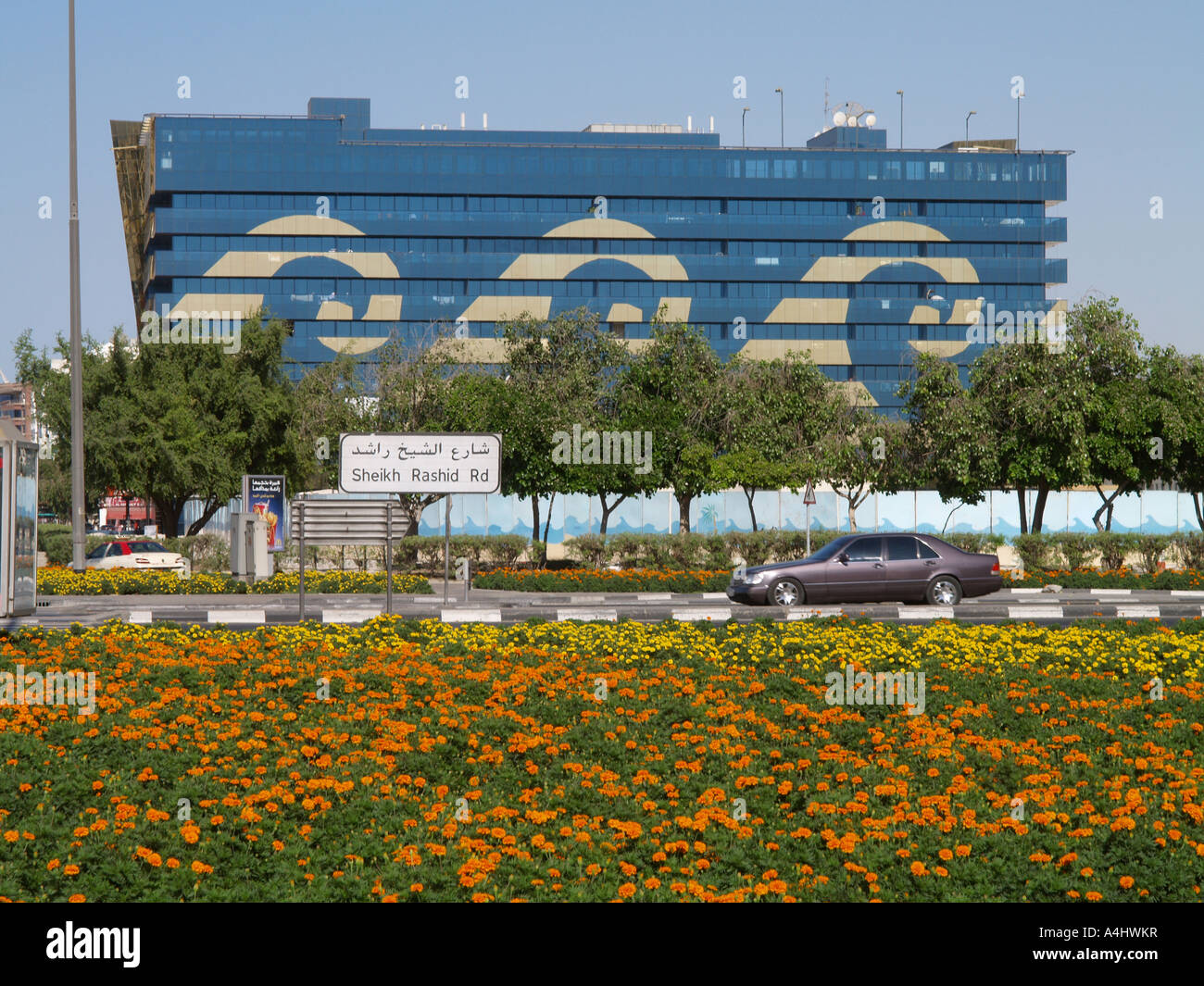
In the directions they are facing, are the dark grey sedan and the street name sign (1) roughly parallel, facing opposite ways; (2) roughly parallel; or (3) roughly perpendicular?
roughly perpendicular

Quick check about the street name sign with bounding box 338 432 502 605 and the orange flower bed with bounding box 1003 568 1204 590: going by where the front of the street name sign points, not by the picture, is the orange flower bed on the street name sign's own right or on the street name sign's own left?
on the street name sign's own left

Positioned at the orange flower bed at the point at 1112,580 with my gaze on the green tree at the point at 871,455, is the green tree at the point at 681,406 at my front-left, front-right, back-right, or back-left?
front-left

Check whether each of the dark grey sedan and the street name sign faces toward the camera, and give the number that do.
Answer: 1

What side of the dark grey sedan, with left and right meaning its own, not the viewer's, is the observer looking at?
left

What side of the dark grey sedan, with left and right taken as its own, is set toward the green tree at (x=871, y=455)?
right

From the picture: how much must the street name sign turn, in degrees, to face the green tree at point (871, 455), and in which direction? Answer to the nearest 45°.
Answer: approximately 135° to its left

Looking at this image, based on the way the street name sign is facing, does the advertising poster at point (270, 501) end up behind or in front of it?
behind

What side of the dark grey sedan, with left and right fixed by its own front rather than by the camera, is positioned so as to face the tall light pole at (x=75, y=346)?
front

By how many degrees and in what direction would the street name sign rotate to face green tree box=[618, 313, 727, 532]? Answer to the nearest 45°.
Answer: approximately 180°

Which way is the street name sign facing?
toward the camera

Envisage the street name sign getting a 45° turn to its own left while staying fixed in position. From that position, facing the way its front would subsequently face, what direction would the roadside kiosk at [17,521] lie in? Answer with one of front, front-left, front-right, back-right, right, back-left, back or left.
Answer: right

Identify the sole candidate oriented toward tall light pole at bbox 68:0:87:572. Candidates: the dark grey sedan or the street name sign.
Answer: the dark grey sedan
